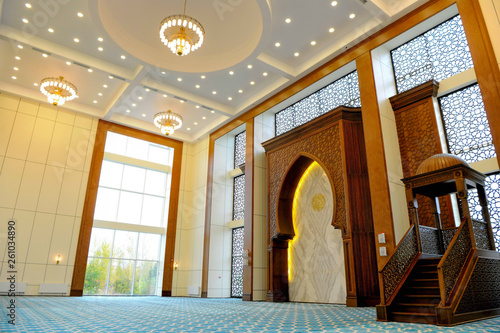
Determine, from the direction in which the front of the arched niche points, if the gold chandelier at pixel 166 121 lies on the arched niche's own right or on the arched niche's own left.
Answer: on the arched niche's own right

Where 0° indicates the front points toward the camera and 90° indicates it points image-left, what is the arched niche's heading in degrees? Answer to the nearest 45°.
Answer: approximately 45°

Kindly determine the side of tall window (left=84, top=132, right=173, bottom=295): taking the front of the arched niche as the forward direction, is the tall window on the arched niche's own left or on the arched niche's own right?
on the arched niche's own right

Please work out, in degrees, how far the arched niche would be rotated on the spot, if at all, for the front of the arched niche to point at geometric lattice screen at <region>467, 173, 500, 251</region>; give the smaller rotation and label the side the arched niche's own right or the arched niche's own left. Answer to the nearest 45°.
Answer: approximately 90° to the arched niche's own left

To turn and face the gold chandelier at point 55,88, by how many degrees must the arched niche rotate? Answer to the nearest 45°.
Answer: approximately 45° to its right
